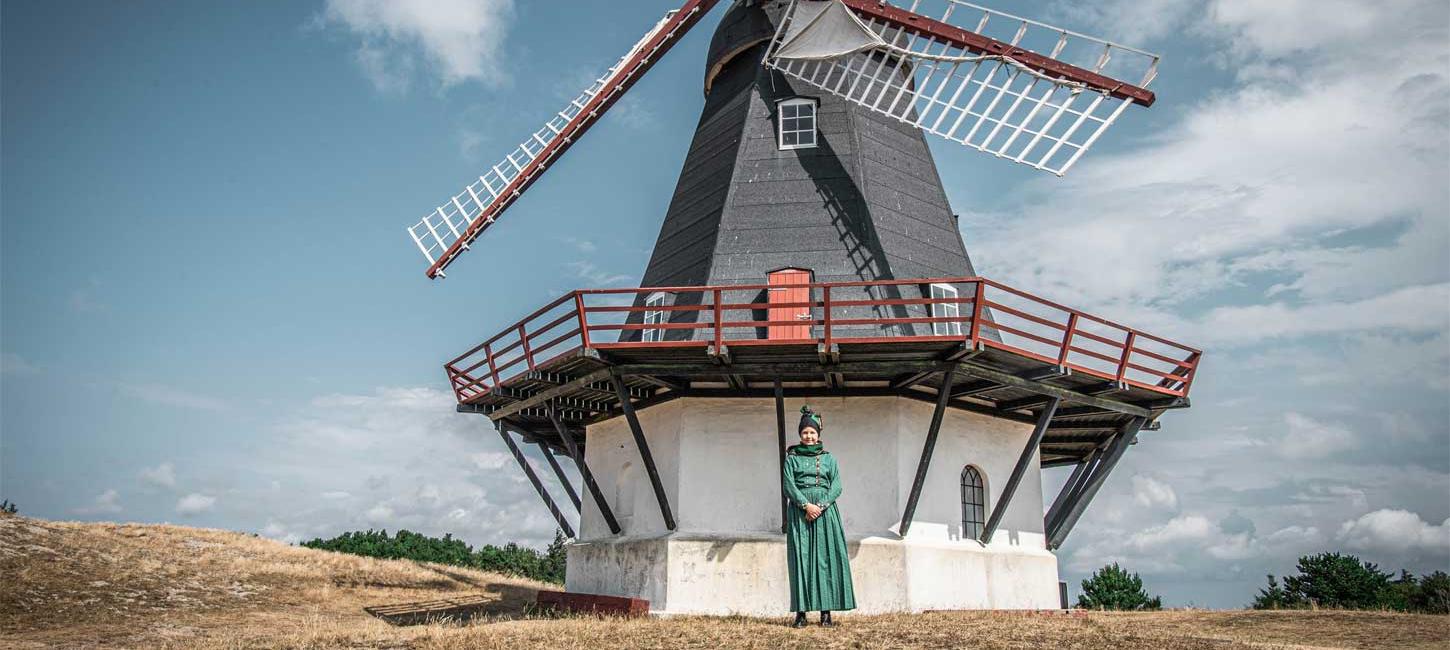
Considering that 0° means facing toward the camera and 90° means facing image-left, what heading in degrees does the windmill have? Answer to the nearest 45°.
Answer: approximately 45°

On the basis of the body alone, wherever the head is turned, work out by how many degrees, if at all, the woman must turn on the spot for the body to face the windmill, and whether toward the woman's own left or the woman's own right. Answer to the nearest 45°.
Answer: approximately 180°

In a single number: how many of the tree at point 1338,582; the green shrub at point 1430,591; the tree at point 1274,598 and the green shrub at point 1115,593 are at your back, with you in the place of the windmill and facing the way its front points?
4

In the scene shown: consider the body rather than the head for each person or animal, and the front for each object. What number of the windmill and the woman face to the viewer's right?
0

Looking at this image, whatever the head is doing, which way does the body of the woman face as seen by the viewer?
toward the camera

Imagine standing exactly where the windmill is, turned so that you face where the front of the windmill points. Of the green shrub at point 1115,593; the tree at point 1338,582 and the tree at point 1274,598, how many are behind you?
3

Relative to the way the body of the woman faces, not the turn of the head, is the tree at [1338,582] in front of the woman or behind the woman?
behind

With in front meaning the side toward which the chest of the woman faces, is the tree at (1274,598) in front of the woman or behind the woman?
behind

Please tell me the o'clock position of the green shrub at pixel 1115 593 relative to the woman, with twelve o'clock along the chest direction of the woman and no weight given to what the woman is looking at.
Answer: The green shrub is roughly at 7 o'clock from the woman.
